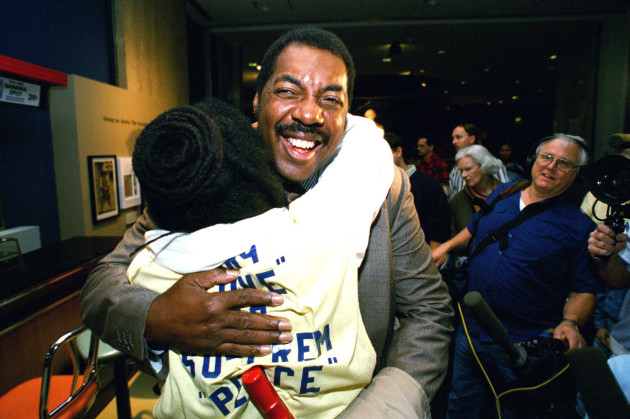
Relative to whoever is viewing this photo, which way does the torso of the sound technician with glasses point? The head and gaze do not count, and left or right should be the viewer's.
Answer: facing the viewer and to the left of the viewer

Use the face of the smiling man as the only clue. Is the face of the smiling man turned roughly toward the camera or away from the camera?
toward the camera

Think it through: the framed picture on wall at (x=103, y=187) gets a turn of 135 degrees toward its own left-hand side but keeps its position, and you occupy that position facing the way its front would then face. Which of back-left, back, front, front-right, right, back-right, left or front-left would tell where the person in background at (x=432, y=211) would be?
back-right

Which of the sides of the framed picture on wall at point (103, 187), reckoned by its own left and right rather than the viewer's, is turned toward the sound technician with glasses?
front

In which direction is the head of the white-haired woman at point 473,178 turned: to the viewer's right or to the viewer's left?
to the viewer's left

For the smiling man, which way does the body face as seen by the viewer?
toward the camera

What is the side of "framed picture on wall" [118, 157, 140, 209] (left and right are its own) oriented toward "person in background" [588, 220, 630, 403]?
front

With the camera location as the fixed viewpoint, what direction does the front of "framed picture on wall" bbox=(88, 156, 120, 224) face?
facing the viewer and to the right of the viewer
